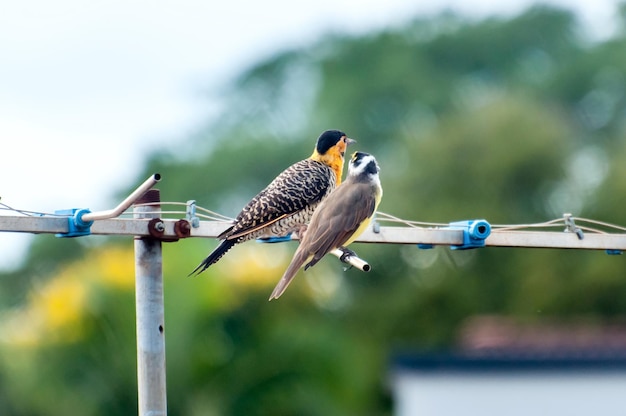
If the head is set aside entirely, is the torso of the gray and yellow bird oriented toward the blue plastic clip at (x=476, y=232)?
no

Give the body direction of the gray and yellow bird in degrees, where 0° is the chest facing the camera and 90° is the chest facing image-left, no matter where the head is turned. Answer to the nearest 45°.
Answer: approximately 225°

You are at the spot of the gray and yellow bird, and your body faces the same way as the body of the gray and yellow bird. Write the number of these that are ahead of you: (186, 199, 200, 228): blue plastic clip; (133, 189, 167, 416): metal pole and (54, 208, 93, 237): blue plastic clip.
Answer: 0

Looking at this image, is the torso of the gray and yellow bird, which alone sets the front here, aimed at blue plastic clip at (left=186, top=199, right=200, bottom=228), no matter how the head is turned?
no

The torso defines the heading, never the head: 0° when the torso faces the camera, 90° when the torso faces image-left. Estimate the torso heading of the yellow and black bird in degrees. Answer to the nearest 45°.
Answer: approximately 270°

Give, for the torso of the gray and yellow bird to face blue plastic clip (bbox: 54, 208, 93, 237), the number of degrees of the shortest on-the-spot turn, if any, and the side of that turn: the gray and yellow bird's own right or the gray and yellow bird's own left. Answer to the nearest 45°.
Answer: approximately 180°

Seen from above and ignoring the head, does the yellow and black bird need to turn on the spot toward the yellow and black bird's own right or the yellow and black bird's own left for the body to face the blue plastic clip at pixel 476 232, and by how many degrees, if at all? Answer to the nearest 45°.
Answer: approximately 45° to the yellow and black bird's own right

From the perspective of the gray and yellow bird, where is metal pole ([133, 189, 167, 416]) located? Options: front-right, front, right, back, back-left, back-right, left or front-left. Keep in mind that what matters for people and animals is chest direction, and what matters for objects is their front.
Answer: back
